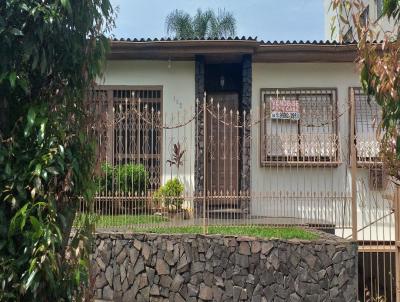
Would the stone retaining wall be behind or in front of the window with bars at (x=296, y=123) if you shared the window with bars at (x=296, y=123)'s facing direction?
in front

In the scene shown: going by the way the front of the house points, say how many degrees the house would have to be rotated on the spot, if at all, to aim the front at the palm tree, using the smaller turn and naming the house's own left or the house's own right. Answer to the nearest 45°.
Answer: approximately 180°

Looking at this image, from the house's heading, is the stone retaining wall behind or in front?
in front

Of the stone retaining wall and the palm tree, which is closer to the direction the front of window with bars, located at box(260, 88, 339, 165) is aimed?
the stone retaining wall

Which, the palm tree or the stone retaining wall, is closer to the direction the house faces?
the stone retaining wall

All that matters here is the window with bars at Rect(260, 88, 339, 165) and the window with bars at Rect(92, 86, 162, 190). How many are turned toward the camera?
2

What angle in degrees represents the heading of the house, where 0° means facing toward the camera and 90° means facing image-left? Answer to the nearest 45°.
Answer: approximately 0°

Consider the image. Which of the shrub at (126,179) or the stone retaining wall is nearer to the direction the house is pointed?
the stone retaining wall

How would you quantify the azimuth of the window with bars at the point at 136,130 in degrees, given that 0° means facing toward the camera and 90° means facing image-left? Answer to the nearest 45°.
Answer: approximately 0°
